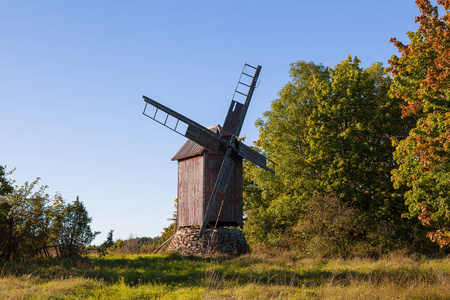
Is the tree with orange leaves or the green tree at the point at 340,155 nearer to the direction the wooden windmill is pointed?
the tree with orange leaves

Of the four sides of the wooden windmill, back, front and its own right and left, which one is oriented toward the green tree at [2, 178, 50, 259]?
right

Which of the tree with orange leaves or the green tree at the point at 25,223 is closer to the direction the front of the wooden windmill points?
the tree with orange leaves

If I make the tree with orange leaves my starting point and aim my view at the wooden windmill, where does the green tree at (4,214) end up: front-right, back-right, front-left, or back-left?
front-left

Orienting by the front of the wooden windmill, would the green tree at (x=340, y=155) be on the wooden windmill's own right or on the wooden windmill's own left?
on the wooden windmill's own left

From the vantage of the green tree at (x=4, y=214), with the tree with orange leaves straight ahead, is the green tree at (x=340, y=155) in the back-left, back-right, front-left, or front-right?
front-left

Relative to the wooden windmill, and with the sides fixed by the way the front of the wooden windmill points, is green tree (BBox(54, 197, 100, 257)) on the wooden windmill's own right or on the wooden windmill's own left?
on the wooden windmill's own right

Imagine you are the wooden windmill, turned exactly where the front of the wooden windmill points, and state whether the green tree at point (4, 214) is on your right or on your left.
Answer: on your right

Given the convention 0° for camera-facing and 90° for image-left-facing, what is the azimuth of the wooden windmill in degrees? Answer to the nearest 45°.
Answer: approximately 315°

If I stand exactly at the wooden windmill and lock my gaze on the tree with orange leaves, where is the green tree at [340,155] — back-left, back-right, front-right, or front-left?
front-left
